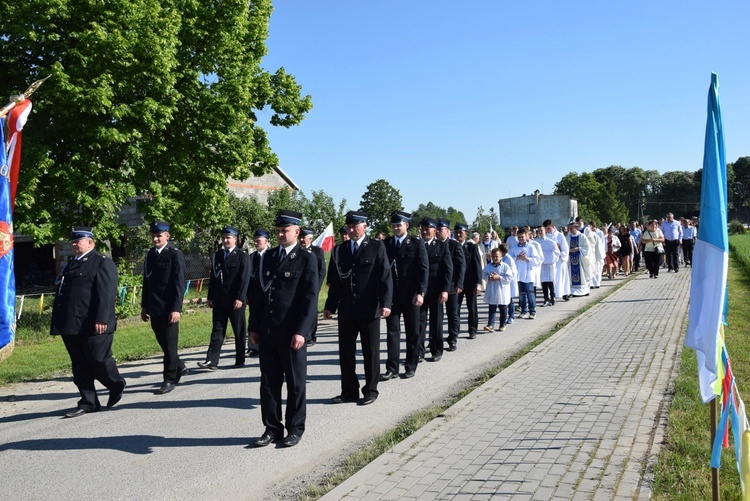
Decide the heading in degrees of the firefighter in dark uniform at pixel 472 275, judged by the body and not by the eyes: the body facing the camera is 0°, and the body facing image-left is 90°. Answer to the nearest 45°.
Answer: approximately 45°

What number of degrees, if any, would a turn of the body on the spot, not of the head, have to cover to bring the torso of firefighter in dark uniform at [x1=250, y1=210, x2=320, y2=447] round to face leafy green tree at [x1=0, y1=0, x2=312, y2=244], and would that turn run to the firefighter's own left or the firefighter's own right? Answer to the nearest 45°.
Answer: approximately 135° to the firefighter's own right

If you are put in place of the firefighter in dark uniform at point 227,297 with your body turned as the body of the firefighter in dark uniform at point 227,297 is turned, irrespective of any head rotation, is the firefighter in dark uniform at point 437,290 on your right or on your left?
on your left

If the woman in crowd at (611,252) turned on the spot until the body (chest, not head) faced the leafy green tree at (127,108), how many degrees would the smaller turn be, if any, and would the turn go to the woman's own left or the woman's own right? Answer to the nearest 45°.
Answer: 0° — they already face it

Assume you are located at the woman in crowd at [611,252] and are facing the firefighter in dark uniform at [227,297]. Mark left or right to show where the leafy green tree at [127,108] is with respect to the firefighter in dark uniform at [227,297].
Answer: right

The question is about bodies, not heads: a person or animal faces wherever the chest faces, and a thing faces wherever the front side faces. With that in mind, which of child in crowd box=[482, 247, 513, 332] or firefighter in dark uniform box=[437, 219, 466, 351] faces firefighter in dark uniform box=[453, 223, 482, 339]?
the child in crowd

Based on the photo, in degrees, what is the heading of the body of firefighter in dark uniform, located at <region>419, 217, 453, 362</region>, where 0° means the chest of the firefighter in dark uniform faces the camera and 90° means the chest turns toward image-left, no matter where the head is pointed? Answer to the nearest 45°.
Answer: approximately 45°

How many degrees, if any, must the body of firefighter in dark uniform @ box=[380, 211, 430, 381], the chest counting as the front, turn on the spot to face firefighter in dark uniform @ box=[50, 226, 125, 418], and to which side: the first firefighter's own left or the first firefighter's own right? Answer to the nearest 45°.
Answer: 0° — they already face them

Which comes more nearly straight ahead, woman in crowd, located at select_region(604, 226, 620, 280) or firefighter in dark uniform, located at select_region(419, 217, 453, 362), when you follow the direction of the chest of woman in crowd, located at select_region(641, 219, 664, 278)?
the firefighter in dark uniform

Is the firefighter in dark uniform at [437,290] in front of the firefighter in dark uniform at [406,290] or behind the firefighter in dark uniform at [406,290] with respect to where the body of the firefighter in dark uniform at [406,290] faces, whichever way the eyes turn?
behind

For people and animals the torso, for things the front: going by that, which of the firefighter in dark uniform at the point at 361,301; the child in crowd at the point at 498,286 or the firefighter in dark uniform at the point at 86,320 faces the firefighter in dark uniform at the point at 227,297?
the child in crowd

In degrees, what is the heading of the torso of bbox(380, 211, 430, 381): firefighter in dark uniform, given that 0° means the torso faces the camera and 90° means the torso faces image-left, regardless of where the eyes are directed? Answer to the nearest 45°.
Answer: approximately 45°

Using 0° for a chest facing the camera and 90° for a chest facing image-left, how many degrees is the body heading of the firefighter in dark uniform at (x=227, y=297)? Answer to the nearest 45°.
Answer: approximately 45°
